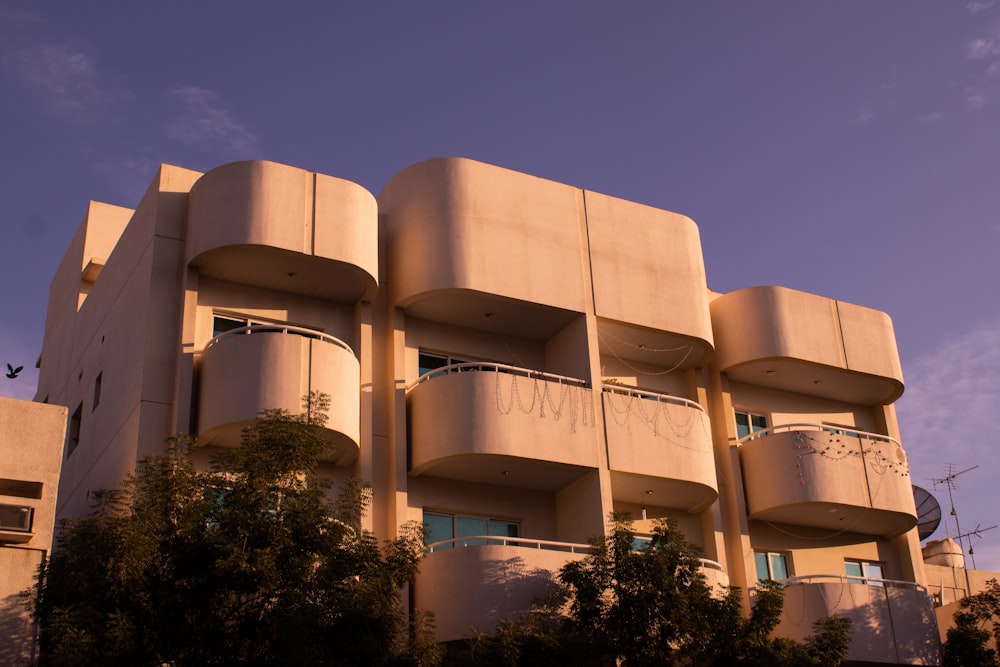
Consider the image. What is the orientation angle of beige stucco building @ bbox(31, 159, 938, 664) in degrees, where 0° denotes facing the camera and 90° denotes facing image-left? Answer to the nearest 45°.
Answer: approximately 315°

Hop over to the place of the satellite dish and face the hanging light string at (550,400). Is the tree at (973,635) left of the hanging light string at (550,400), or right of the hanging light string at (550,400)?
left

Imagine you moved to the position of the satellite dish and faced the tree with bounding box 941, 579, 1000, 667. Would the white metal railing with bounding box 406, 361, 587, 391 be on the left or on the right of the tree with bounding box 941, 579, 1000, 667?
right

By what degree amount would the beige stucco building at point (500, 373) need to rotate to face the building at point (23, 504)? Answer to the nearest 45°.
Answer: approximately 90° to its right

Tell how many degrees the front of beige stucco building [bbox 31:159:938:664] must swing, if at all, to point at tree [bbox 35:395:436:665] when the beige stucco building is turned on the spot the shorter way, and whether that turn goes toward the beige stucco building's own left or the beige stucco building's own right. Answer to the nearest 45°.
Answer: approximately 90° to the beige stucco building's own right

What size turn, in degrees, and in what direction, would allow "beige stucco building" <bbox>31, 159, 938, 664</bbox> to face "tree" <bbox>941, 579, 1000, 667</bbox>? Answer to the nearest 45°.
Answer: approximately 45° to its left

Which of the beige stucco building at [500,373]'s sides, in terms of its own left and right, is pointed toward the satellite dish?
left
